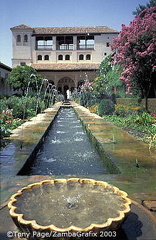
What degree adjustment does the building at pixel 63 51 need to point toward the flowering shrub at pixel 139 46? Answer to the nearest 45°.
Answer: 0° — it already faces it

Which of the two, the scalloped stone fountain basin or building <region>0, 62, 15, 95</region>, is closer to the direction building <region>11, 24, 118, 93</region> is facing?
the scalloped stone fountain basin

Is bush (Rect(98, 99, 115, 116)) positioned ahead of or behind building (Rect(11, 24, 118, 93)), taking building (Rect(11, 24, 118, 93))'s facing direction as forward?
ahead

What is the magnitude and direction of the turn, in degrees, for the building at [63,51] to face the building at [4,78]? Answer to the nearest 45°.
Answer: approximately 45° to its right

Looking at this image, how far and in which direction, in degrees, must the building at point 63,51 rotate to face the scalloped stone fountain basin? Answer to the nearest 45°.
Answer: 0° — it already faces it

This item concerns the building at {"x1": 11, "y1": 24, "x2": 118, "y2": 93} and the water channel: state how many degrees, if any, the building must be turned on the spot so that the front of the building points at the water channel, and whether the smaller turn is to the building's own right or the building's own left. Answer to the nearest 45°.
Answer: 0° — it already faces it

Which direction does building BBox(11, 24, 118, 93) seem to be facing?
toward the camera
